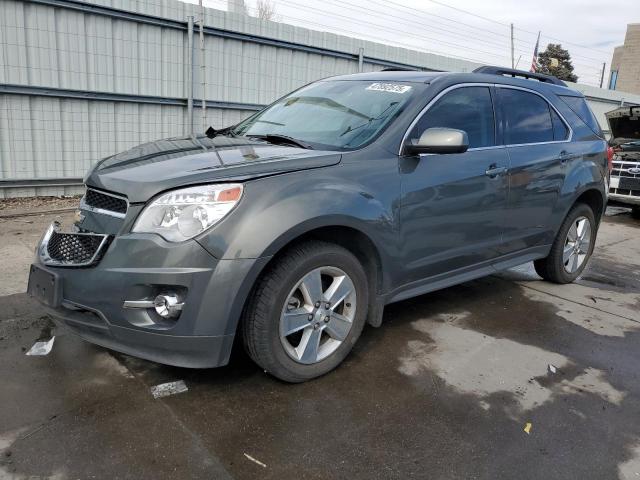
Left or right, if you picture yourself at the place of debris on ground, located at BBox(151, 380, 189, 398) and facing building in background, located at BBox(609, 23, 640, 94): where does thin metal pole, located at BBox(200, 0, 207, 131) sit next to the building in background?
left

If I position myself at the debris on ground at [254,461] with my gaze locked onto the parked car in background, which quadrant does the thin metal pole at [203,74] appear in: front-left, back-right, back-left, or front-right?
front-left

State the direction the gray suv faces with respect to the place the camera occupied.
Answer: facing the viewer and to the left of the viewer

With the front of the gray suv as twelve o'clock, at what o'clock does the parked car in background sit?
The parked car in background is roughly at 6 o'clock from the gray suv.

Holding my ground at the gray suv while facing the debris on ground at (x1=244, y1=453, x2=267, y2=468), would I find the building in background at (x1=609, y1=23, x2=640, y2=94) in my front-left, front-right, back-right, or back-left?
back-left

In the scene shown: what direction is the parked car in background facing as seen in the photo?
toward the camera

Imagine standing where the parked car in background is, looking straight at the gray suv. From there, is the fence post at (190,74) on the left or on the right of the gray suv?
right

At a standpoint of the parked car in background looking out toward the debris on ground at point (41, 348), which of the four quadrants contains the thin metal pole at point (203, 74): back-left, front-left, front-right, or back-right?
front-right

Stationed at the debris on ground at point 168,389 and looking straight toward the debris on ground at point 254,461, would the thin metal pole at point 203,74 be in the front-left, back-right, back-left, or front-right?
back-left

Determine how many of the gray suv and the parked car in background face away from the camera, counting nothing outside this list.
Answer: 0

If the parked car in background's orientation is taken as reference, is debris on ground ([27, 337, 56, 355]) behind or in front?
in front

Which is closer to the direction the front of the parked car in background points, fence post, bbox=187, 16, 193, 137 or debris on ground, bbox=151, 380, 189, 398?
the debris on ground

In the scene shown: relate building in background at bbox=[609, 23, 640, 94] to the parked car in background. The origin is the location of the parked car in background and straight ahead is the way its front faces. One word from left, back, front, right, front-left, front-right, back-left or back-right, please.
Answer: back

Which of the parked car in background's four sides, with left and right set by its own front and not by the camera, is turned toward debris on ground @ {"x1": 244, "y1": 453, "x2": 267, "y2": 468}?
front

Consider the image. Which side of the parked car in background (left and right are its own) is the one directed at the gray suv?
front

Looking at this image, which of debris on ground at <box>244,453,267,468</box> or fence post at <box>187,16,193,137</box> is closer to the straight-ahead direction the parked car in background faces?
the debris on ground

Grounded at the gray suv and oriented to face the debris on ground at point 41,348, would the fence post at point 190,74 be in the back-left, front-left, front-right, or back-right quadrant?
front-right

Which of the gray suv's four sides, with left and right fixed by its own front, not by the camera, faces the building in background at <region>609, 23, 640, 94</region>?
back

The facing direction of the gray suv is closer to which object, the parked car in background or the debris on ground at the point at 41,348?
the debris on ground

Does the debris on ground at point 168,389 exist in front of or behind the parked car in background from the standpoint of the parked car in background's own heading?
in front
